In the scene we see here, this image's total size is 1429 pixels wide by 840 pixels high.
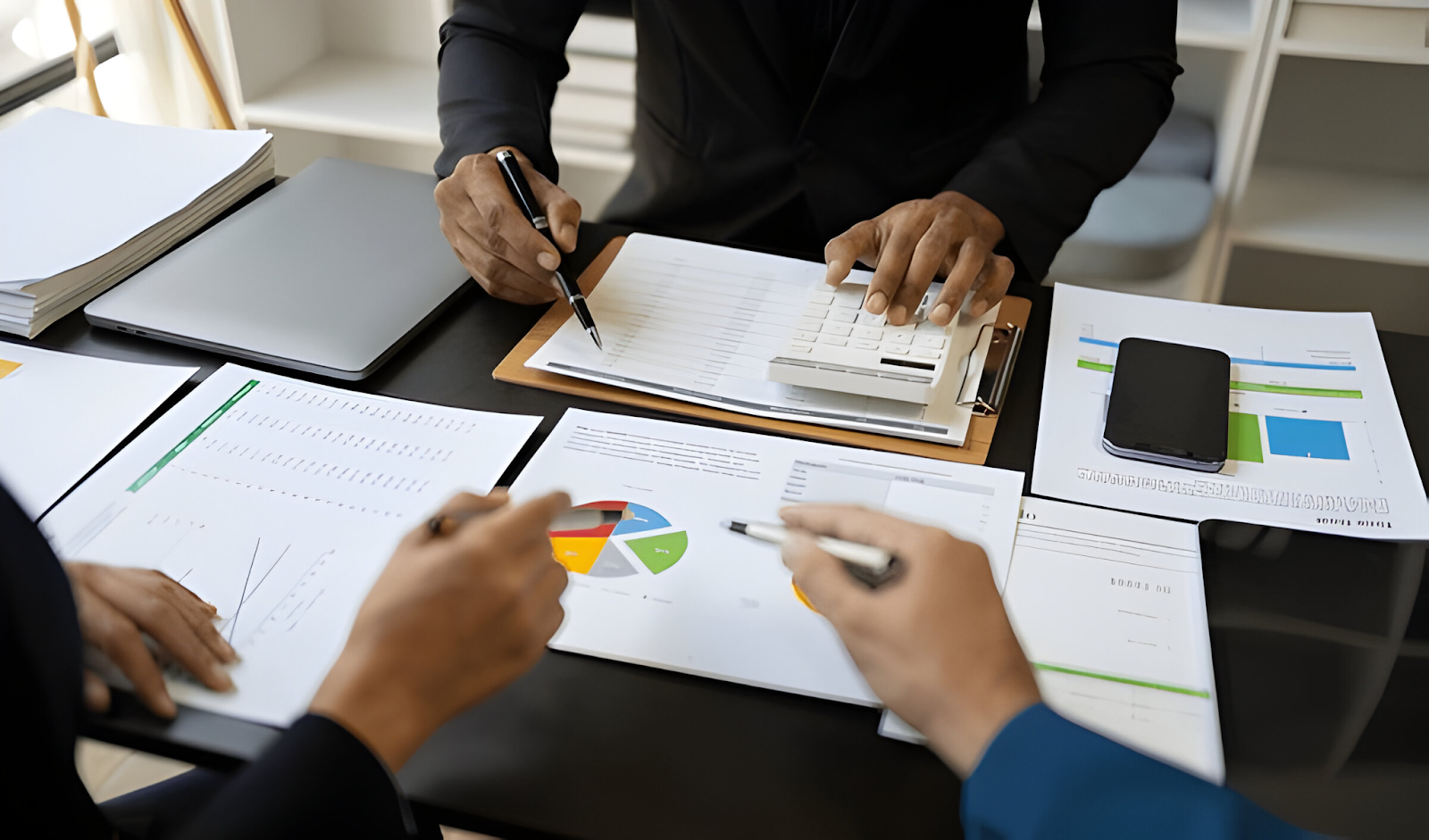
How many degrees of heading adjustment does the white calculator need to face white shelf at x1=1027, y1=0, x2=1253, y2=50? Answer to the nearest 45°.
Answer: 0° — it already faces it

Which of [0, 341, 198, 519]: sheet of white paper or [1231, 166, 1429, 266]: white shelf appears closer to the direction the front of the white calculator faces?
the white shelf

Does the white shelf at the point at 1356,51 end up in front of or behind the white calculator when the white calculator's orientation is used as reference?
in front

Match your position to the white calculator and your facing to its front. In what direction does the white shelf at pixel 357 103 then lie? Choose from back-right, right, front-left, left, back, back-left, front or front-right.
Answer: front-left

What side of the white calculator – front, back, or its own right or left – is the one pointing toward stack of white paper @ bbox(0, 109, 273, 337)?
left

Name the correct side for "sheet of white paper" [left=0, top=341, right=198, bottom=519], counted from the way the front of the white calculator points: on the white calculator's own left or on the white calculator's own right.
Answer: on the white calculator's own left

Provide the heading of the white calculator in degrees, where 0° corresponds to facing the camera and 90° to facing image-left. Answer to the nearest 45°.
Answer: approximately 180°
